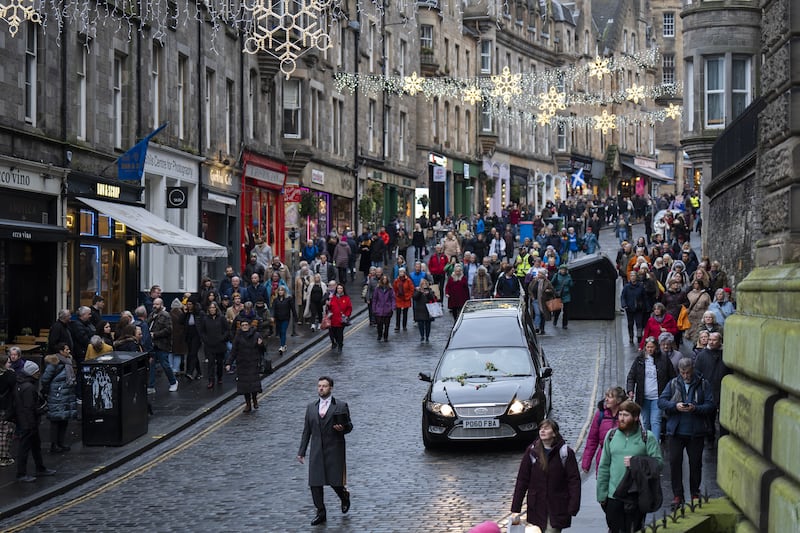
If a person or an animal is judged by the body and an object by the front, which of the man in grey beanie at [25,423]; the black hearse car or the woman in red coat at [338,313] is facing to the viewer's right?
the man in grey beanie

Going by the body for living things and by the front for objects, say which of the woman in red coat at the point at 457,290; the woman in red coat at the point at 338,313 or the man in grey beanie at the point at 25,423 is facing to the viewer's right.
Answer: the man in grey beanie

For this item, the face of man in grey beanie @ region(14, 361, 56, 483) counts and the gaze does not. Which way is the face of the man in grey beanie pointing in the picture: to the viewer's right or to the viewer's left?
to the viewer's right

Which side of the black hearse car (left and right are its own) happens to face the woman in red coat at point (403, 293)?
back

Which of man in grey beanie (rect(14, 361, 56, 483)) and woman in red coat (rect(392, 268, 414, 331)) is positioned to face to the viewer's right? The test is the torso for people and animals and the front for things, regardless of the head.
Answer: the man in grey beanie

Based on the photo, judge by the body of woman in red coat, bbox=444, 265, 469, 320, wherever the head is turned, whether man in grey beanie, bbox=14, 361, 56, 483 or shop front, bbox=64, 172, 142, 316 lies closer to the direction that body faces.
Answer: the man in grey beanie

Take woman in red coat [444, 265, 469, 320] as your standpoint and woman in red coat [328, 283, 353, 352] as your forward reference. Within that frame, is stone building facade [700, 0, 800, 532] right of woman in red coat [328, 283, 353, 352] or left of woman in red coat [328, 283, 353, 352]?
left

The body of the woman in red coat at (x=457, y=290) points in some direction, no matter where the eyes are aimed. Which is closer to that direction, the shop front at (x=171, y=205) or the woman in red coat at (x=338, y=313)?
the woman in red coat
